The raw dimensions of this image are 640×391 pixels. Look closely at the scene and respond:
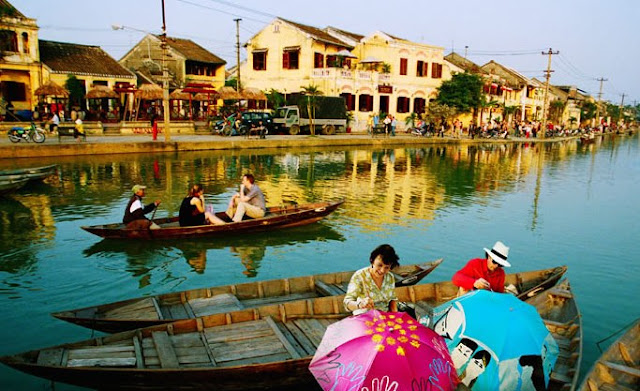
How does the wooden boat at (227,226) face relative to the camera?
to the viewer's right

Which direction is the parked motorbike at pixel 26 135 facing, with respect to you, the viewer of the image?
facing to the right of the viewer

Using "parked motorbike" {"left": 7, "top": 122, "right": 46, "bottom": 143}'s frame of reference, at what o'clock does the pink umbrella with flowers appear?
The pink umbrella with flowers is roughly at 3 o'clock from the parked motorbike.

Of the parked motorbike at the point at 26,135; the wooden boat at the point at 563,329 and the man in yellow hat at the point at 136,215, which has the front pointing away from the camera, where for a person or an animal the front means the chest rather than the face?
the wooden boat

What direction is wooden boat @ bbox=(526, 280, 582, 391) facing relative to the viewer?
away from the camera
